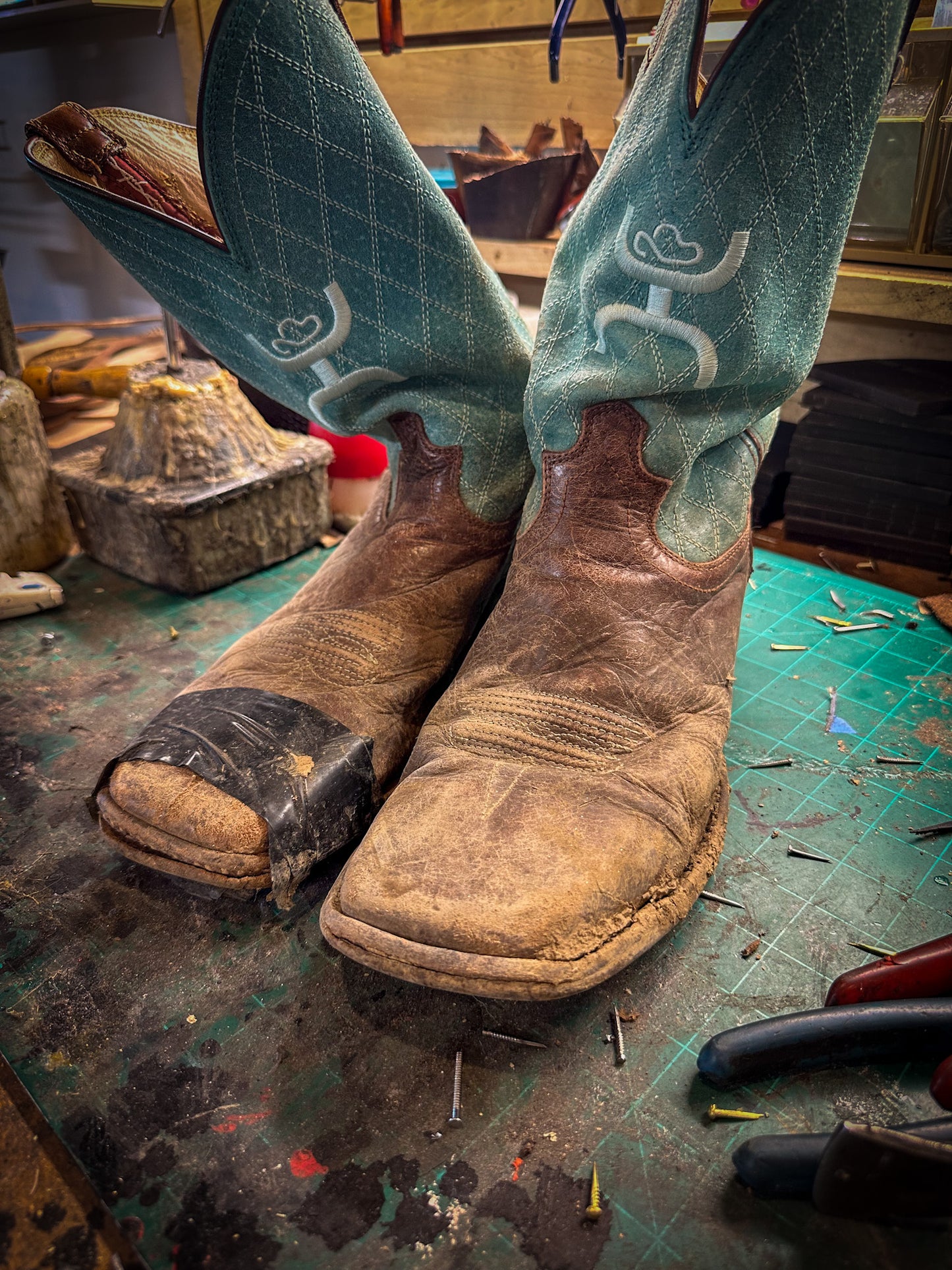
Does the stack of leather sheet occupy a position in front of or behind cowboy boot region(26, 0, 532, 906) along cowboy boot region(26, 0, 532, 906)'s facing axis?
behind

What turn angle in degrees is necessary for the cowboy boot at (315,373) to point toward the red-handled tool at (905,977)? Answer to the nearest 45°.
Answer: approximately 90° to its left

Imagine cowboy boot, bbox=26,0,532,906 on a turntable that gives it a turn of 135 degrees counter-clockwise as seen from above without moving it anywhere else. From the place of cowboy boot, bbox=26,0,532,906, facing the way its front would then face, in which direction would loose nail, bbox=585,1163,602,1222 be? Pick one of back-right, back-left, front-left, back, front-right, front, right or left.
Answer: right

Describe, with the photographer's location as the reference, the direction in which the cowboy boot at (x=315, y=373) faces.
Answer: facing the viewer and to the left of the viewer

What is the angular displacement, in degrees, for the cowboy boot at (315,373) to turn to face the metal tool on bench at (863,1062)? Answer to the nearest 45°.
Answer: approximately 90° to its left

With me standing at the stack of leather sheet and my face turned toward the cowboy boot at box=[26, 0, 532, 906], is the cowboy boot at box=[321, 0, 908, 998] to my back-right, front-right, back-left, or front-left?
front-left
